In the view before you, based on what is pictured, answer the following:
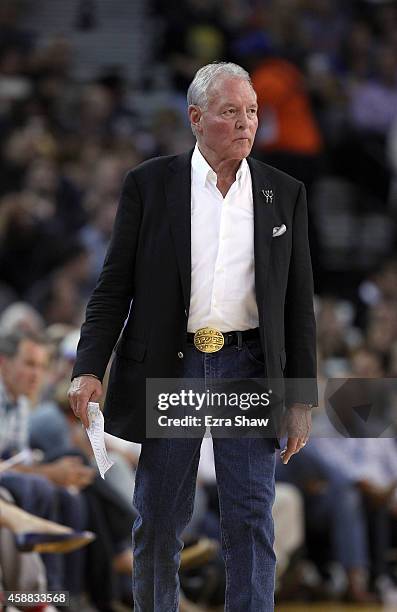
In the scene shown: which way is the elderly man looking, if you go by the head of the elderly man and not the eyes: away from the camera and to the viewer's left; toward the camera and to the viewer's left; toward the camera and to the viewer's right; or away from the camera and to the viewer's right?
toward the camera and to the viewer's right

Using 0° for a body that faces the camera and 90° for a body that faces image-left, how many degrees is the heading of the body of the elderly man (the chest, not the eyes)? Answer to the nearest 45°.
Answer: approximately 0°
